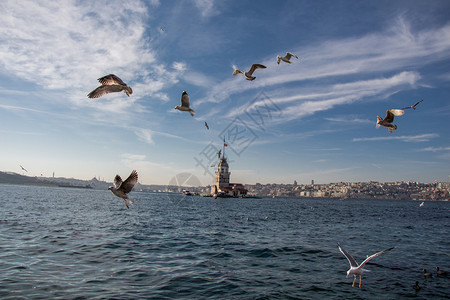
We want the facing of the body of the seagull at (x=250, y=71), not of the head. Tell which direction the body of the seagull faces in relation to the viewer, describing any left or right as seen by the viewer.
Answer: facing the viewer and to the left of the viewer

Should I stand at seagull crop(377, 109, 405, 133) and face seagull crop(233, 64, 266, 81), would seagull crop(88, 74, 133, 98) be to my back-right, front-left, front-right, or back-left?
front-left

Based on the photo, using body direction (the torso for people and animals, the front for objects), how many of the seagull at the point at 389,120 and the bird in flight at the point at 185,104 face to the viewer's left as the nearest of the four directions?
1

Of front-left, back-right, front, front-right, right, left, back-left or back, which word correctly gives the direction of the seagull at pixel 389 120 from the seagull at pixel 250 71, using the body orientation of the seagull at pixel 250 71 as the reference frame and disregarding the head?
back-left

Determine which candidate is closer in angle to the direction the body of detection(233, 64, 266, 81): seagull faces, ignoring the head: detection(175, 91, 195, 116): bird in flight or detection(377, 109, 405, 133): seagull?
the bird in flight

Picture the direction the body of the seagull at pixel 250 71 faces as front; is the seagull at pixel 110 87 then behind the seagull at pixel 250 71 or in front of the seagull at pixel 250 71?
in front
